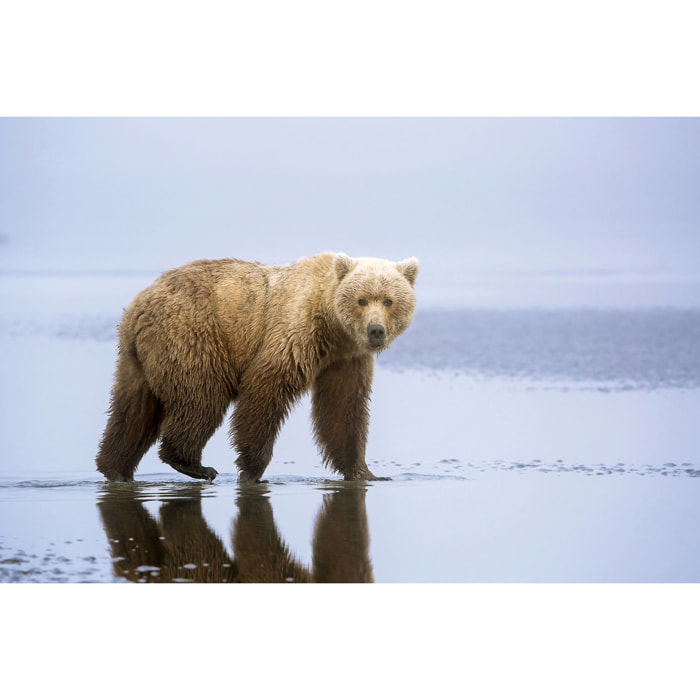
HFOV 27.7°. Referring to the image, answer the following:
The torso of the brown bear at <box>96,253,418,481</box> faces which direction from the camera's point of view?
to the viewer's right
